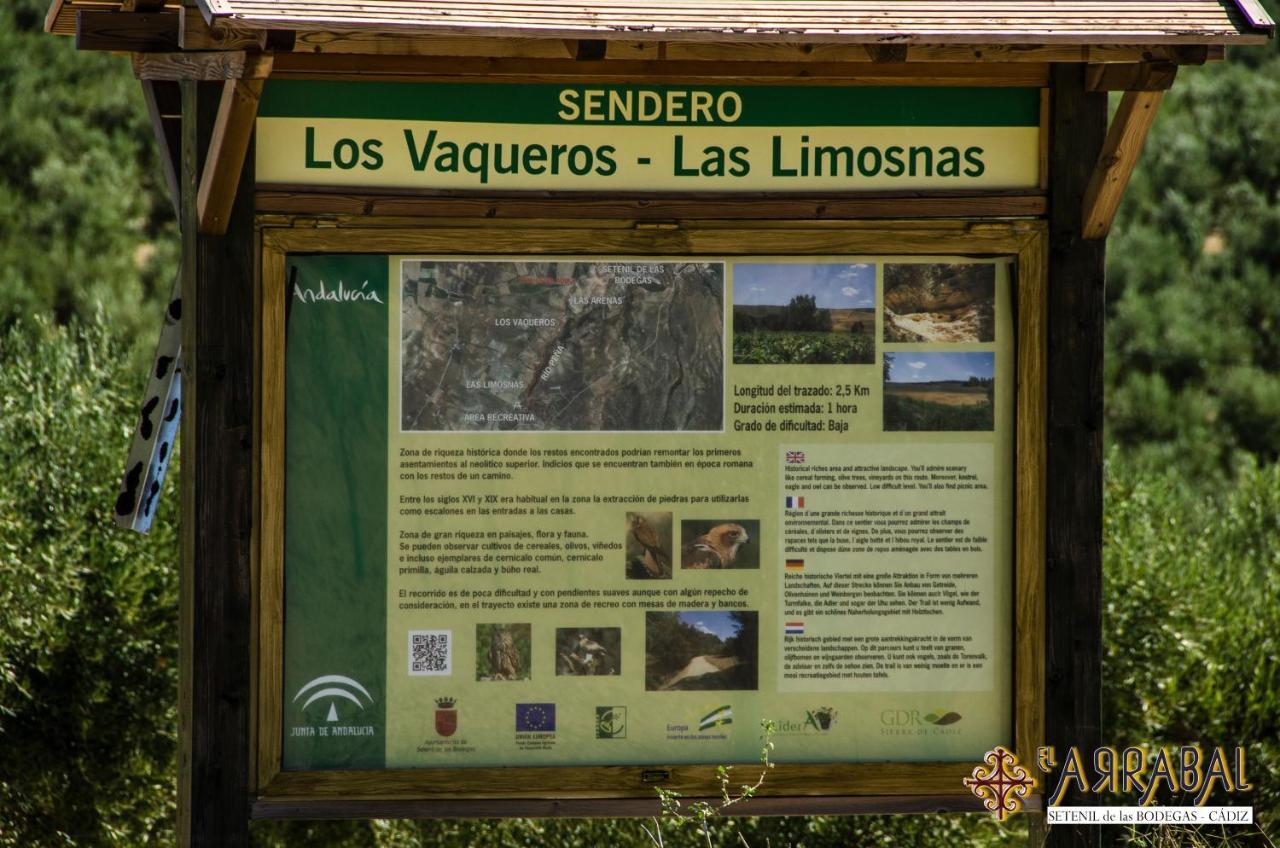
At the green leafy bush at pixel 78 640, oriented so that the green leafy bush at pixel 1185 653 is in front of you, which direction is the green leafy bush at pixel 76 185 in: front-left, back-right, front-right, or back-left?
back-left

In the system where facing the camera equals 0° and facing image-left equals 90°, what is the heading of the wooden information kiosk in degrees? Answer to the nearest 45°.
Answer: approximately 0°

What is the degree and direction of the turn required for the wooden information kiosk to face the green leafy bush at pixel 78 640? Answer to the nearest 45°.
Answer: approximately 135° to its right

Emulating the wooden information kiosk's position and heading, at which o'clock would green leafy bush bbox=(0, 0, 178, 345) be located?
The green leafy bush is roughly at 5 o'clock from the wooden information kiosk.

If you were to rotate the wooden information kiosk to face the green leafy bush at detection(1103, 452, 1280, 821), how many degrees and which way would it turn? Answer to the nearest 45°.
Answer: approximately 135° to its left
